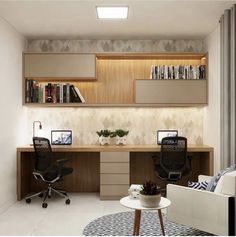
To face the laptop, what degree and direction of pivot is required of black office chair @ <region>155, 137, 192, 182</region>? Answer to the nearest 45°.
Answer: approximately 90° to its left

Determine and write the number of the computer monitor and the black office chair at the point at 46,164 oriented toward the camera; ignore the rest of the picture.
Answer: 1

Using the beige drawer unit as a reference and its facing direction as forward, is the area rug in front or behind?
in front

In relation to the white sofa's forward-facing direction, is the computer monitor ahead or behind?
ahead

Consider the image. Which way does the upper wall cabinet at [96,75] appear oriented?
toward the camera

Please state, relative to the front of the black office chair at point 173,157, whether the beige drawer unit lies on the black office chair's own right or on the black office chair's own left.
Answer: on the black office chair's own left

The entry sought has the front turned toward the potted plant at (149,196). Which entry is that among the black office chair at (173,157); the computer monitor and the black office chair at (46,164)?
the computer monitor

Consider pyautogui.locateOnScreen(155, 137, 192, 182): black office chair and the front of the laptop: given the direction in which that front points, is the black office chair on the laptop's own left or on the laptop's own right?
on the laptop's own left

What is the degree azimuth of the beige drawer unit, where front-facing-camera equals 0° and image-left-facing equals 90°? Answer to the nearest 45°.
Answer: approximately 0°

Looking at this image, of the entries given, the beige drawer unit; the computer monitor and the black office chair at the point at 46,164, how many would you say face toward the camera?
2

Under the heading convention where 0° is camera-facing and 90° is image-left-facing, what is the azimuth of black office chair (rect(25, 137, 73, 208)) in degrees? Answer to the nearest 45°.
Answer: approximately 225°

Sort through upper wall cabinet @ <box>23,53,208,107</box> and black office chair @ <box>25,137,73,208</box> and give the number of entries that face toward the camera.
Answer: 1

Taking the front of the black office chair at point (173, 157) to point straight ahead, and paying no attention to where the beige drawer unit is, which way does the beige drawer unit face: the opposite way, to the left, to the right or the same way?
the opposite way

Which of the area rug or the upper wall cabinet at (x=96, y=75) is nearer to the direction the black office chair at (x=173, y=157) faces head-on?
the upper wall cabinet

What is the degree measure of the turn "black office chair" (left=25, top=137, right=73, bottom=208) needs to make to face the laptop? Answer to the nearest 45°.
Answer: approximately 45° to its left

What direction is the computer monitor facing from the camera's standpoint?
toward the camera
